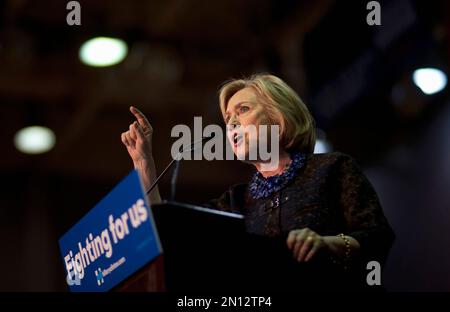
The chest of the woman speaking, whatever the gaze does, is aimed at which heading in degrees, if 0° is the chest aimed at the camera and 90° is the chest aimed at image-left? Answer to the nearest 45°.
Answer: approximately 45°

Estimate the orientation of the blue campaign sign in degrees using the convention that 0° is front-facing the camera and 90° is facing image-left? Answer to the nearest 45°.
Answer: approximately 45°

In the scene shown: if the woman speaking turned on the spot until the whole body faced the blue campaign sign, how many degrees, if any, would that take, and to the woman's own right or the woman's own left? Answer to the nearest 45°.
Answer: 0° — they already face it
